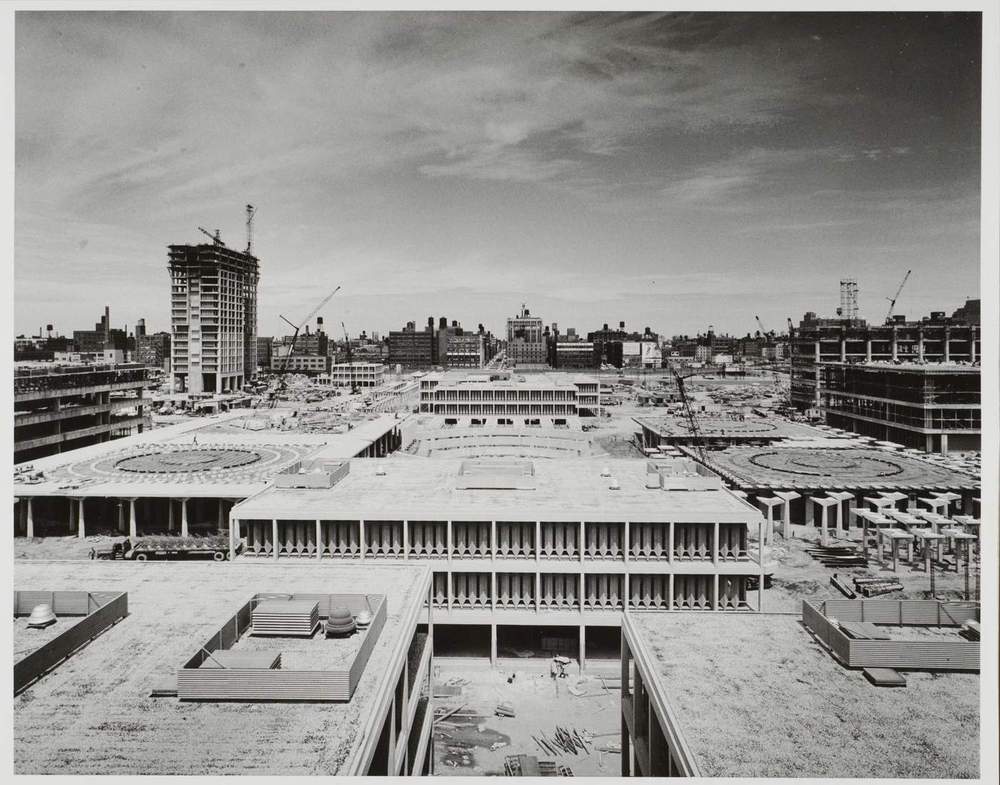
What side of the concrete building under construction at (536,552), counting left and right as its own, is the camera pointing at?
front

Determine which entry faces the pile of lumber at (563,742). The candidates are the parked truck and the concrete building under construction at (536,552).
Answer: the concrete building under construction

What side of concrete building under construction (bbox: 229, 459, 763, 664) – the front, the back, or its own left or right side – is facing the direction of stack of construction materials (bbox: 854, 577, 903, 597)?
left

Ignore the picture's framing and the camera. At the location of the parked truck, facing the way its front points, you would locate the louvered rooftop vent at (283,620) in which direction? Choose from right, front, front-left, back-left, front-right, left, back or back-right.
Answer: left

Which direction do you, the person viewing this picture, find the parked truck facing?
facing to the left of the viewer

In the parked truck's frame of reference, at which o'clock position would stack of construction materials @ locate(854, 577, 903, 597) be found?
The stack of construction materials is roughly at 7 o'clock from the parked truck.

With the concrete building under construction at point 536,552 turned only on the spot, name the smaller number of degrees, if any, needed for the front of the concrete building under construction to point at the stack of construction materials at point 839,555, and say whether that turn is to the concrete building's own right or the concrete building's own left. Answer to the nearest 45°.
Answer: approximately 135° to the concrete building's own left

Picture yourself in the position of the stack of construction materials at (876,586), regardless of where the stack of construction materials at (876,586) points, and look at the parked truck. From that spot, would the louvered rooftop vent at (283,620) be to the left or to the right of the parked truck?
left

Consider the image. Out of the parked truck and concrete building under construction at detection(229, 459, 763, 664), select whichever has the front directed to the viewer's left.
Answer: the parked truck

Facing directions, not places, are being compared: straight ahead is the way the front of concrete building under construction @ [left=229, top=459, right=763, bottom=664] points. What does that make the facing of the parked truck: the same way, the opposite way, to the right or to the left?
to the right

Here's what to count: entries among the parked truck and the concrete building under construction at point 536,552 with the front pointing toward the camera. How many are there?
1

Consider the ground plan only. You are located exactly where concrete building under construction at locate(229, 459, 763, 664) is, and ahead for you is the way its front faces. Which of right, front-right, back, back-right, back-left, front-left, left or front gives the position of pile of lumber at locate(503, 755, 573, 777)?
front

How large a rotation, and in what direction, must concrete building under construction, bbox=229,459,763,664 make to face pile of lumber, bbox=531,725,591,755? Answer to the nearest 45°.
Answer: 0° — it already faces it

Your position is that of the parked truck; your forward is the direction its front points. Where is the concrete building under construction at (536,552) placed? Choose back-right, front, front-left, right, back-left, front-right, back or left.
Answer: back-left
